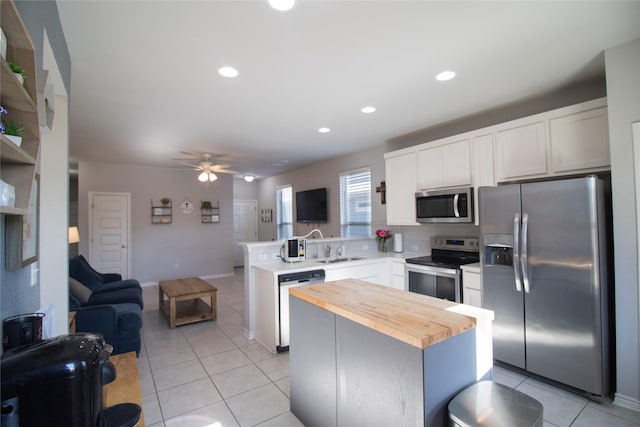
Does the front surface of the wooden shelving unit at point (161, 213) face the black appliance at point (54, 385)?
yes

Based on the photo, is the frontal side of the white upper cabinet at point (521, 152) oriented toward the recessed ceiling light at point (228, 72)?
yes

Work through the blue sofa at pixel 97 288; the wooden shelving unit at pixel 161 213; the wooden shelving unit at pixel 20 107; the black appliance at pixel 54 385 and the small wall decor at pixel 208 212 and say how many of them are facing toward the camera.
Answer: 2

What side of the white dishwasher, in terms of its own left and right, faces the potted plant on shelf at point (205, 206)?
back

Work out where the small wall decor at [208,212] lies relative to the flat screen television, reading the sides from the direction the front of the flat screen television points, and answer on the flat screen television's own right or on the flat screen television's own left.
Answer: on the flat screen television's own right

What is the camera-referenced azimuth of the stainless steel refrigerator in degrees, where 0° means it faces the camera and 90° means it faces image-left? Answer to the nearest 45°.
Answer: approximately 45°
